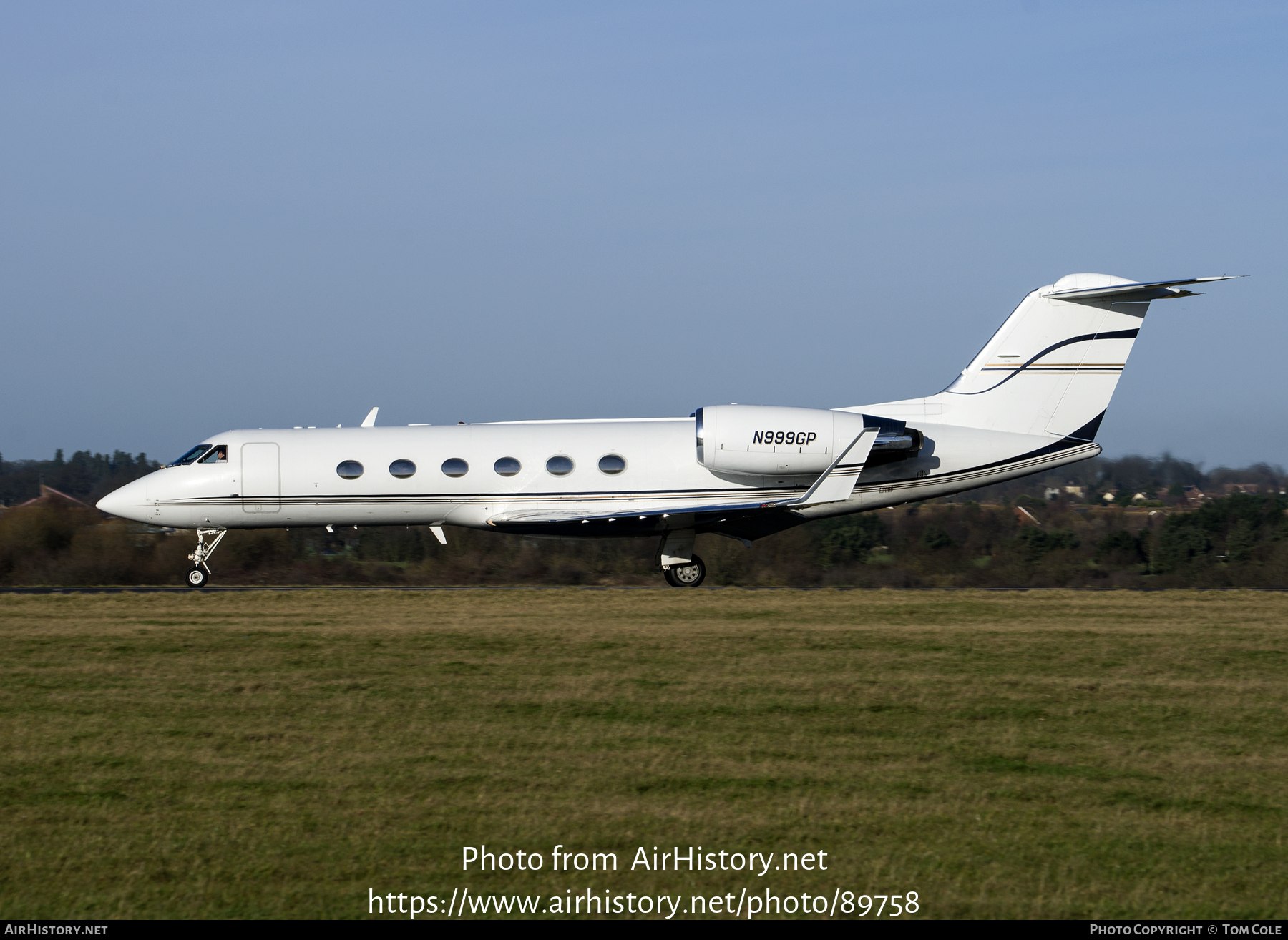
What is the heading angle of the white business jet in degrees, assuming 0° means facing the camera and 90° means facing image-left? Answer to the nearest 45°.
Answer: approximately 90°
